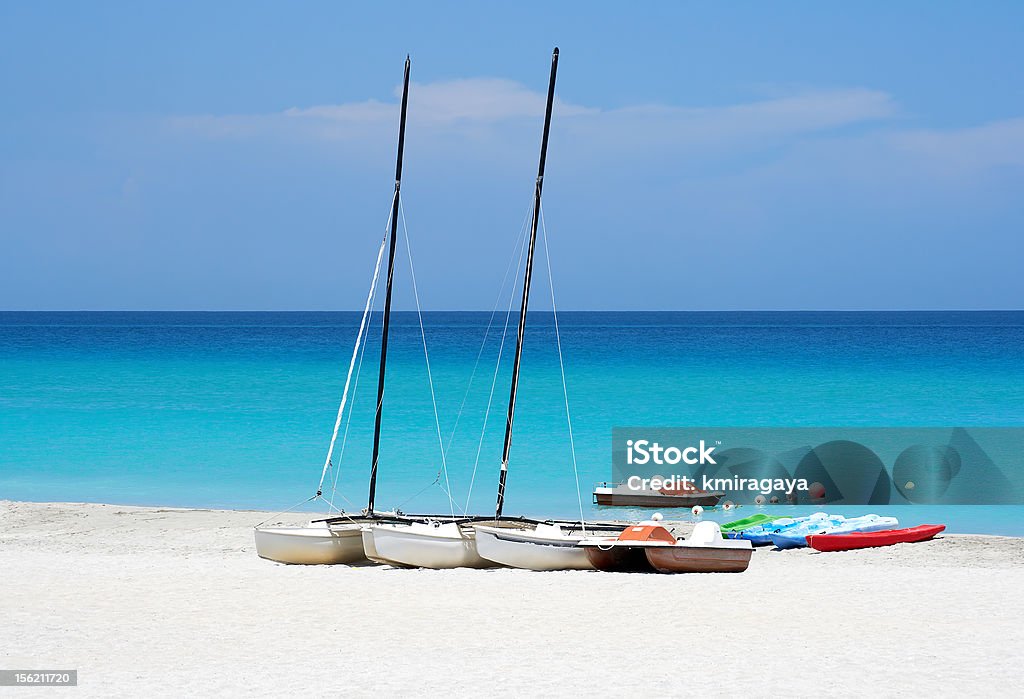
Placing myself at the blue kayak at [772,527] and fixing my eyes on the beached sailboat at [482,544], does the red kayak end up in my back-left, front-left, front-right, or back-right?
back-left

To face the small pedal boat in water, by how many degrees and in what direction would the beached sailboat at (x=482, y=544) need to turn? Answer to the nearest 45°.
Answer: approximately 180°

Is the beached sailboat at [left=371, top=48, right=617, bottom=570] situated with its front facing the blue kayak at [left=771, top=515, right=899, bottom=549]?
no

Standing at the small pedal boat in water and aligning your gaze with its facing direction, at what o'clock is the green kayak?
The green kayak is roughly at 2 o'clock from the small pedal boat in water.

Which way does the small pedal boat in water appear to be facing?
to the viewer's right

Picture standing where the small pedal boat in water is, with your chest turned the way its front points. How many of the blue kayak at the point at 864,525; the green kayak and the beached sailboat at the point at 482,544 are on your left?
0

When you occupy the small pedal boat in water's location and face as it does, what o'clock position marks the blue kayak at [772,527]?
The blue kayak is roughly at 2 o'clock from the small pedal boat in water.

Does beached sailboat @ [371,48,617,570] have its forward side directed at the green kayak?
no

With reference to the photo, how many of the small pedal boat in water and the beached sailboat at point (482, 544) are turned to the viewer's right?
1

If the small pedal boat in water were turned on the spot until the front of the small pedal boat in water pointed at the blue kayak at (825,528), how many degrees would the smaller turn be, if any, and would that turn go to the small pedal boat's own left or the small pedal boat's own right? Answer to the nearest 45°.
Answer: approximately 45° to the small pedal boat's own right

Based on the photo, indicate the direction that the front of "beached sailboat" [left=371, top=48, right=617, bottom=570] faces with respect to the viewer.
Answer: facing the viewer and to the left of the viewer

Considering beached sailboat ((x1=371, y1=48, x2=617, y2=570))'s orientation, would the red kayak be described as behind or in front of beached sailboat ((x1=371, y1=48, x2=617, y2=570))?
behind
